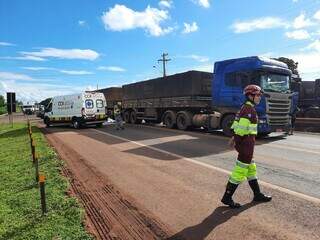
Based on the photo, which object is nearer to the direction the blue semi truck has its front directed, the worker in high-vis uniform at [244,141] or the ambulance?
the worker in high-vis uniform

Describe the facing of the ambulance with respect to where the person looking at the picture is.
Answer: facing away from the viewer and to the left of the viewer

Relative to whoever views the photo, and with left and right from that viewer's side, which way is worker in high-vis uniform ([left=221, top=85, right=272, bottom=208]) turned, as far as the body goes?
facing to the right of the viewer

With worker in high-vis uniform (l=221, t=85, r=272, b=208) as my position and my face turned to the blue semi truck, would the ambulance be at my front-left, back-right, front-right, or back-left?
front-left

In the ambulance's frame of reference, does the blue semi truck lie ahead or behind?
behind

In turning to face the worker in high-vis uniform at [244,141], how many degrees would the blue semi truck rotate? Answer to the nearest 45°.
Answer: approximately 45° to its right

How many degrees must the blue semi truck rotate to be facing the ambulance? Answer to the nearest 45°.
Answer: approximately 180°

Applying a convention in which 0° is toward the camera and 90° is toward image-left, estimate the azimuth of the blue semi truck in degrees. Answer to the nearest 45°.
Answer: approximately 315°

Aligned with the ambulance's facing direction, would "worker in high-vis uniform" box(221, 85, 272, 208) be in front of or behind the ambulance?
behind

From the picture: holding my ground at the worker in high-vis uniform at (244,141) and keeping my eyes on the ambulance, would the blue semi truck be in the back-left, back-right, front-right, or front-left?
front-right

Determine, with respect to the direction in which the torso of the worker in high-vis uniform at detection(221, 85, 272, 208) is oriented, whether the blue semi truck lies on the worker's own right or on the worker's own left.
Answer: on the worker's own left

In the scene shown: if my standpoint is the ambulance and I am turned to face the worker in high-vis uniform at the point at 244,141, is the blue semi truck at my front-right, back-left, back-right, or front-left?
front-left
